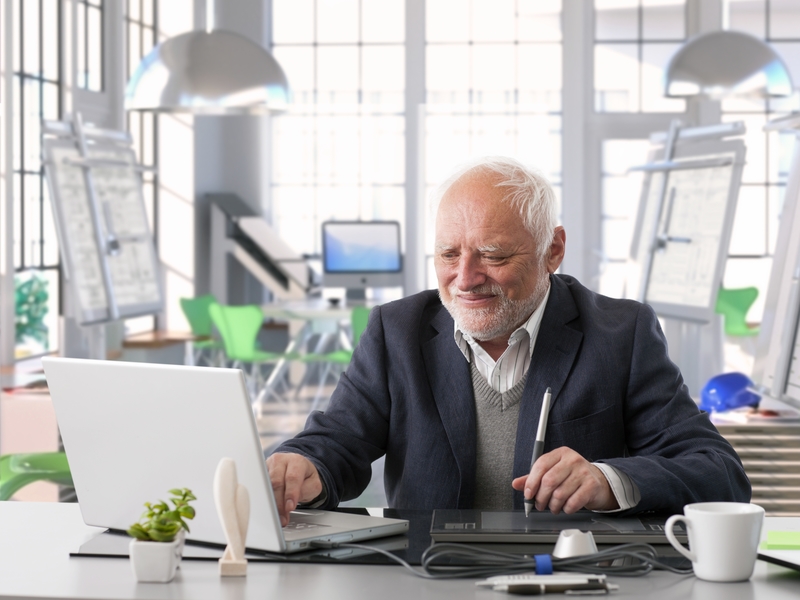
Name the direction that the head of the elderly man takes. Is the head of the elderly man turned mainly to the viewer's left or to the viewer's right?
to the viewer's left

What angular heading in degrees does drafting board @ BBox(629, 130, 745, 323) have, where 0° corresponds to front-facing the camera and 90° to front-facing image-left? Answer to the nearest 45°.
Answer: approximately 45°

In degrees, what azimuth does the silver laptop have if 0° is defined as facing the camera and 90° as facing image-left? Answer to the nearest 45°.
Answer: approximately 225°

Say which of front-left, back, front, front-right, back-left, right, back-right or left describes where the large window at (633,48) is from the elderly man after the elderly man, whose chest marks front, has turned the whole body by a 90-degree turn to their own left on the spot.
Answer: back-left

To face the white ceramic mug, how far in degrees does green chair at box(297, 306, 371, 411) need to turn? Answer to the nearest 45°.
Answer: approximately 90° to its left

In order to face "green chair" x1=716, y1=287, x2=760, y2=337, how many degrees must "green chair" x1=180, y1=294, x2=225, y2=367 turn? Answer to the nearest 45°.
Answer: approximately 45° to its left

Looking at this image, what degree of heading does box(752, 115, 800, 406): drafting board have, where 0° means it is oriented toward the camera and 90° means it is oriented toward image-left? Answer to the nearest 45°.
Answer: approximately 45°

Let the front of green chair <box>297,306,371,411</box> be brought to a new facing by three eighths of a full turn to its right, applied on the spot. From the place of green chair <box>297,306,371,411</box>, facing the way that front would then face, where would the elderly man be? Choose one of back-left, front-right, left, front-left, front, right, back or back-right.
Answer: back-right

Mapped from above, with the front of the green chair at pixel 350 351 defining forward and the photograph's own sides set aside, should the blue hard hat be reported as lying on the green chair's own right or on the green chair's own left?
on the green chair's own left

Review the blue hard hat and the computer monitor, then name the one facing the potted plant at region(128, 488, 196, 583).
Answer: the computer monitor

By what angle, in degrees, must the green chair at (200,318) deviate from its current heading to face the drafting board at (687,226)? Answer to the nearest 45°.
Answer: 0° — it already faces it
